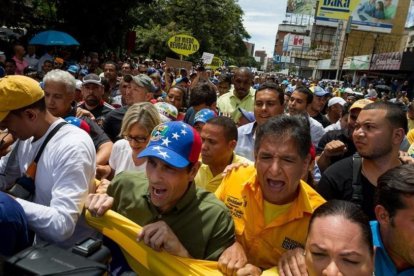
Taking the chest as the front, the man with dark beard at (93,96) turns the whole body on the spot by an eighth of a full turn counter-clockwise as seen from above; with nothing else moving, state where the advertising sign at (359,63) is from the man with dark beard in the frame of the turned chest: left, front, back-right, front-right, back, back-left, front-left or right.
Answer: left

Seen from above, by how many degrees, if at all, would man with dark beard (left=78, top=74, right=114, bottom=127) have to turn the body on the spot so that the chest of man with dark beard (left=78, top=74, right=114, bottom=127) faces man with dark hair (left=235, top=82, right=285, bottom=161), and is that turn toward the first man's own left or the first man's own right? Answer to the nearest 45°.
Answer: approximately 45° to the first man's own left

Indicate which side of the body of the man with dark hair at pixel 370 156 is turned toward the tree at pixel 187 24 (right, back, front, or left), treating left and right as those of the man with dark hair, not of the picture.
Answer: right

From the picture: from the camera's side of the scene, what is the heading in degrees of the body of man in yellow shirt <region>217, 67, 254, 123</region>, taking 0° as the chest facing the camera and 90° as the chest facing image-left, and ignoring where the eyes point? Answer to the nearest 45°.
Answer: approximately 0°

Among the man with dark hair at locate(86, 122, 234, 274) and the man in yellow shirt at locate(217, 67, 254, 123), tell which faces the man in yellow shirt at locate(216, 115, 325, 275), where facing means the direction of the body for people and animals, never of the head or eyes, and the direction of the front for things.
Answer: the man in yellow shirt at locate(217, 67, 254, 123)

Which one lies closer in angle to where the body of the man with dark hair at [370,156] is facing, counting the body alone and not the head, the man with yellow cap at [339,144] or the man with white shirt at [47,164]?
the man with white shirt

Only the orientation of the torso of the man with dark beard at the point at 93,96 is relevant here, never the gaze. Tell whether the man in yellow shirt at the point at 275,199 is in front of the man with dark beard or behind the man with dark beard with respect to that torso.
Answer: in front

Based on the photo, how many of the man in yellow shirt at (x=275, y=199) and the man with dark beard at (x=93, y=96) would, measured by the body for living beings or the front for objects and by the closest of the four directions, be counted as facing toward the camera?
2

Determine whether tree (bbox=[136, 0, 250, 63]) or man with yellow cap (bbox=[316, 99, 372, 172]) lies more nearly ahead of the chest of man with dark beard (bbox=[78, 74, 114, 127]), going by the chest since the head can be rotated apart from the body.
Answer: the man with yellow cap

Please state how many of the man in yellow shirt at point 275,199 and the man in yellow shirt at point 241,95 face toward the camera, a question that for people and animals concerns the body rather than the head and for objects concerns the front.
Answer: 2

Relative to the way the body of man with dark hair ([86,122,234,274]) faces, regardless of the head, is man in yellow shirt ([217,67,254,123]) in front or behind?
behind
